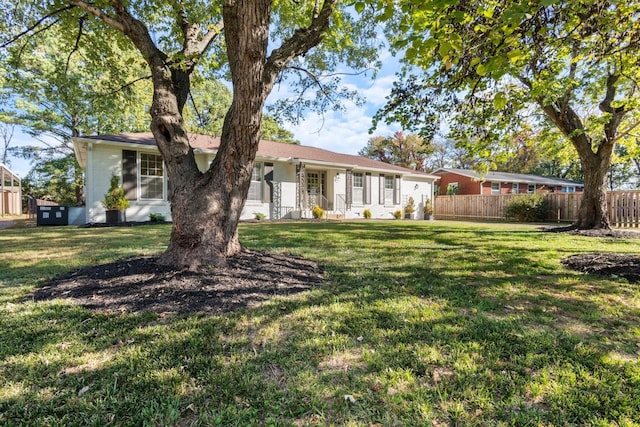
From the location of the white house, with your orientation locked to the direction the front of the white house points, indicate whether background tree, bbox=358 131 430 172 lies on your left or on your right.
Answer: on your left

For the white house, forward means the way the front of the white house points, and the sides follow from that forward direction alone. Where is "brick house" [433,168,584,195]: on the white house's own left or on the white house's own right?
on the white house's own left

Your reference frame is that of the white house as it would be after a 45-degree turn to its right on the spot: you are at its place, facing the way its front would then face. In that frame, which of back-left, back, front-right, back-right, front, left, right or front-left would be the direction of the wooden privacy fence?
left

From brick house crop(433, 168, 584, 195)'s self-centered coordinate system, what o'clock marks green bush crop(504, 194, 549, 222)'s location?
The green bush is roughly at 1 o'clock from the brick house.

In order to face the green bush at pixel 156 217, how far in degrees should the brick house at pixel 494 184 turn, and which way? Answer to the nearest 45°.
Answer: approximately 90° to its right

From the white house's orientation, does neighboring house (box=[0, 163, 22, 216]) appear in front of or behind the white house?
behind

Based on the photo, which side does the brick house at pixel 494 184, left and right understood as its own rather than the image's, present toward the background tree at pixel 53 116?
right

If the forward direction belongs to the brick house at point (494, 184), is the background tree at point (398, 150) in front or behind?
behind

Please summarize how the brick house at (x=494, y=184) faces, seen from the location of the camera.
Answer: facing the viewer and to the right of the viewer

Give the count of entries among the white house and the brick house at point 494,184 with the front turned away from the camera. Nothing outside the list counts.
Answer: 0
